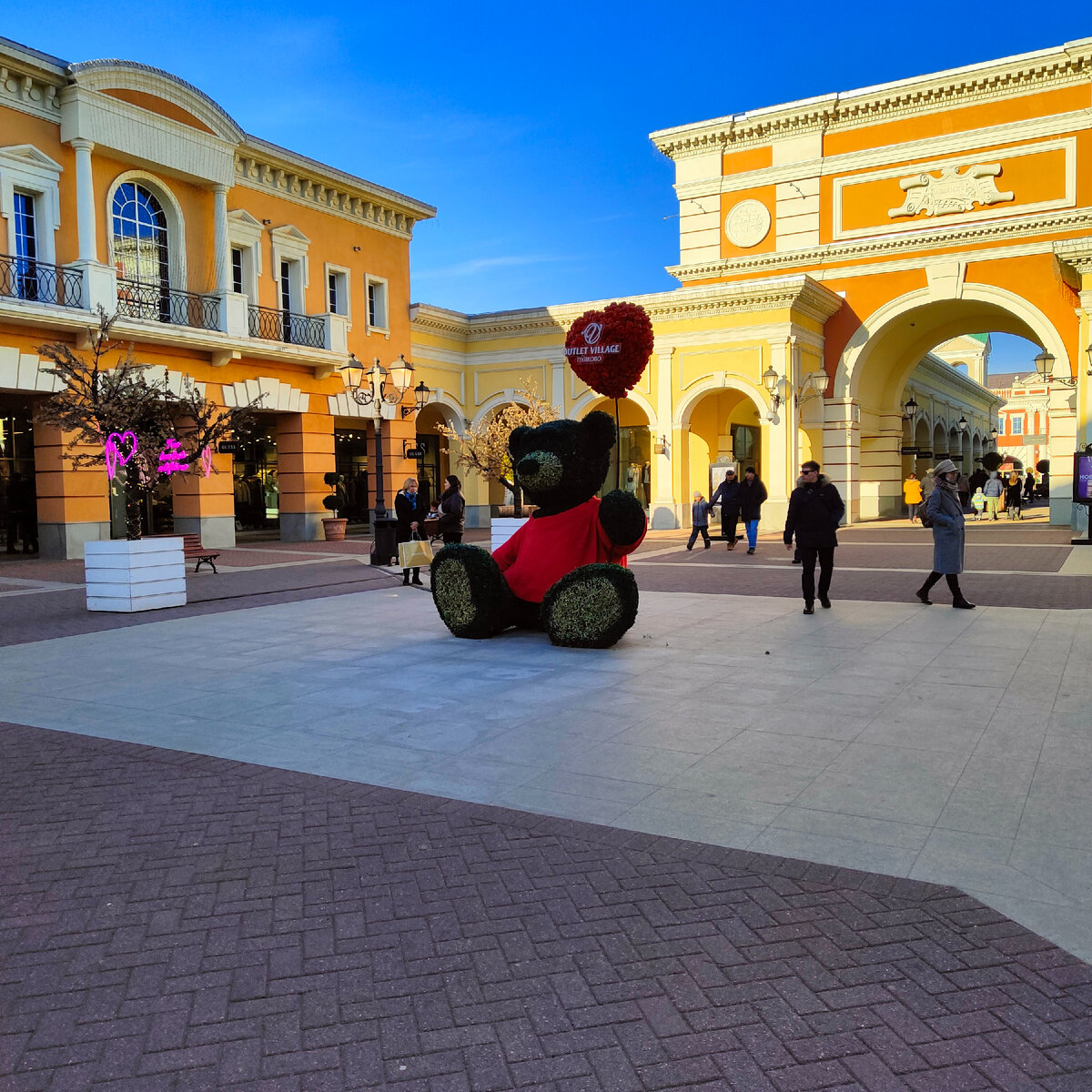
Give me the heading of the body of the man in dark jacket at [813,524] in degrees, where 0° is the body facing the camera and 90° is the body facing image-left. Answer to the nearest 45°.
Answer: approximately 0°

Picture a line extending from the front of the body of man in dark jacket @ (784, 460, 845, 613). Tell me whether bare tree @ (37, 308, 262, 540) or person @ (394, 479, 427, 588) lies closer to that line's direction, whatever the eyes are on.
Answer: the bare tree

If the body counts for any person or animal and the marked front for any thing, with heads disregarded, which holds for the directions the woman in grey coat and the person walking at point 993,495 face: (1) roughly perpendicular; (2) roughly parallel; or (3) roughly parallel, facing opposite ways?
roughly perpendicular

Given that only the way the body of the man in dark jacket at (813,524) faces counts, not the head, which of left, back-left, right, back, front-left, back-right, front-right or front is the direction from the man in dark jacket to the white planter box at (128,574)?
right

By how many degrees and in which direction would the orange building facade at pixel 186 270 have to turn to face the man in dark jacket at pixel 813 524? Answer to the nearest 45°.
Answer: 0° — it already faces them

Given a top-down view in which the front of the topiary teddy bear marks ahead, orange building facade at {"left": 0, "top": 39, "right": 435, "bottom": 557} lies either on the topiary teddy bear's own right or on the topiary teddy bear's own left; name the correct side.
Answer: on the topiary teddy bear's own right

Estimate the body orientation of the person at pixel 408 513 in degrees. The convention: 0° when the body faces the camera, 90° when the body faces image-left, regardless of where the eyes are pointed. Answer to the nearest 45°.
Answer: approximately 315°

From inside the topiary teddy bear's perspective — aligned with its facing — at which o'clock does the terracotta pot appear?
The terracotta pot is roughly at 4 o'clock from the topiary teddy bear.

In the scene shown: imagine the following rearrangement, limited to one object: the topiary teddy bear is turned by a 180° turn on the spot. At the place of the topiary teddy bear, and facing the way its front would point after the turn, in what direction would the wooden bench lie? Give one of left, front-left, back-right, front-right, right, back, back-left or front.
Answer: left

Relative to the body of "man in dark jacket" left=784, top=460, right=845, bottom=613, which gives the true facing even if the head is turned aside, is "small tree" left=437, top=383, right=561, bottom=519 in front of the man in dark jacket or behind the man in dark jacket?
behind
